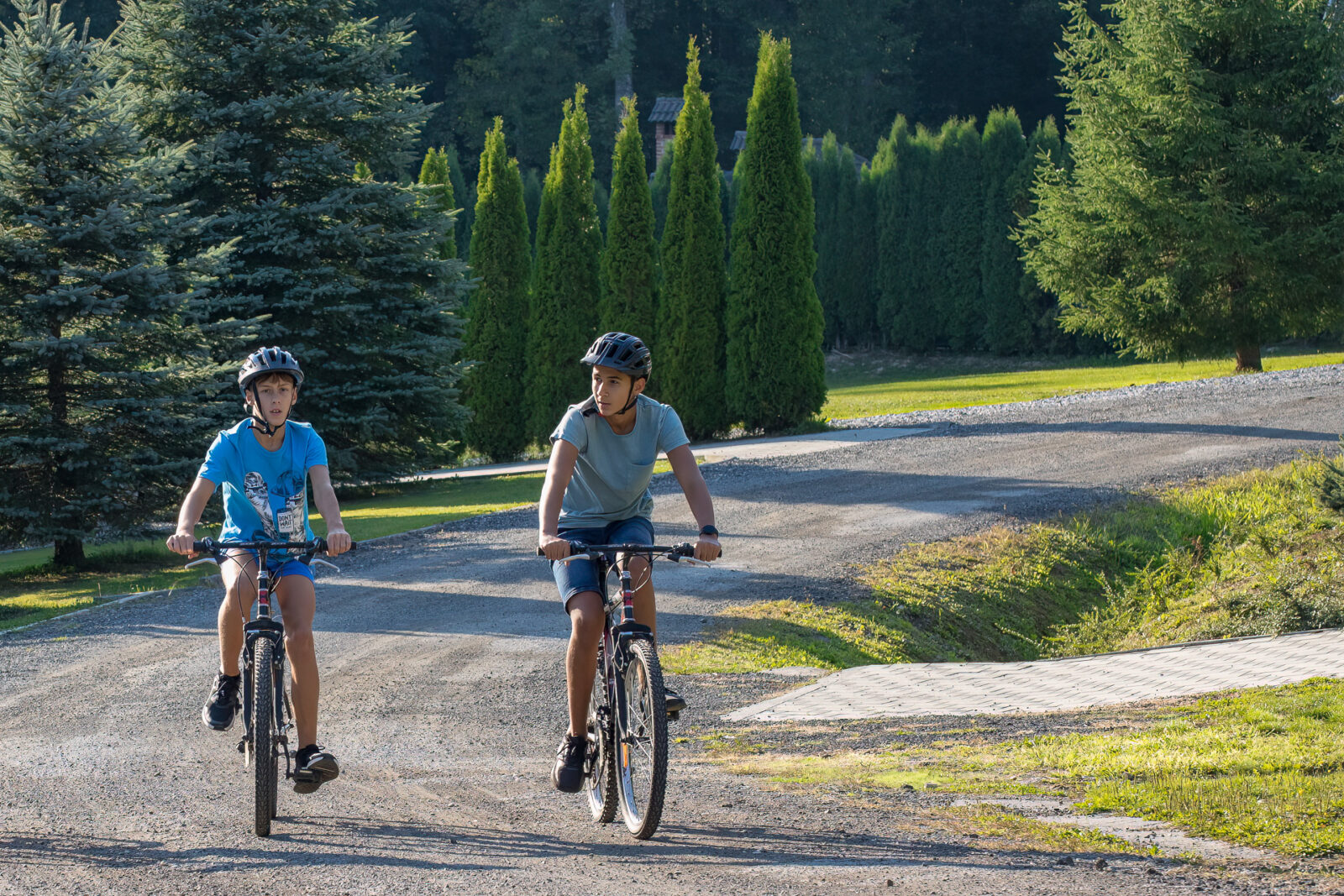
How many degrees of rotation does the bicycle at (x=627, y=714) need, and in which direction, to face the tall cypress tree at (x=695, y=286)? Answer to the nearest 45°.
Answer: approximately 180°

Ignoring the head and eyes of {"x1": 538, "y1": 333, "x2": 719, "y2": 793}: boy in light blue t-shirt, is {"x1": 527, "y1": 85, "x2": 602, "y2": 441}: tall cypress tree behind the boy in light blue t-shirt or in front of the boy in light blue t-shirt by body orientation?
behind

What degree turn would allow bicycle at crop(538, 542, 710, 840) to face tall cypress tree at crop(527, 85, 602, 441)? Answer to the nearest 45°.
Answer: approximately 180°

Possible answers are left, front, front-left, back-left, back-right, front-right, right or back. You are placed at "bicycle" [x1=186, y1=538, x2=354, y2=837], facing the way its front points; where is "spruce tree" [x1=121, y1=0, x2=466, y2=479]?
back

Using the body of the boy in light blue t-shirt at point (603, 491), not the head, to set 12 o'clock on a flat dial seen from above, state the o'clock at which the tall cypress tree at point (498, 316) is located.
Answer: The tall cypress tree is roughly at 6 o'clock from the boy in light blue t-shirt.
